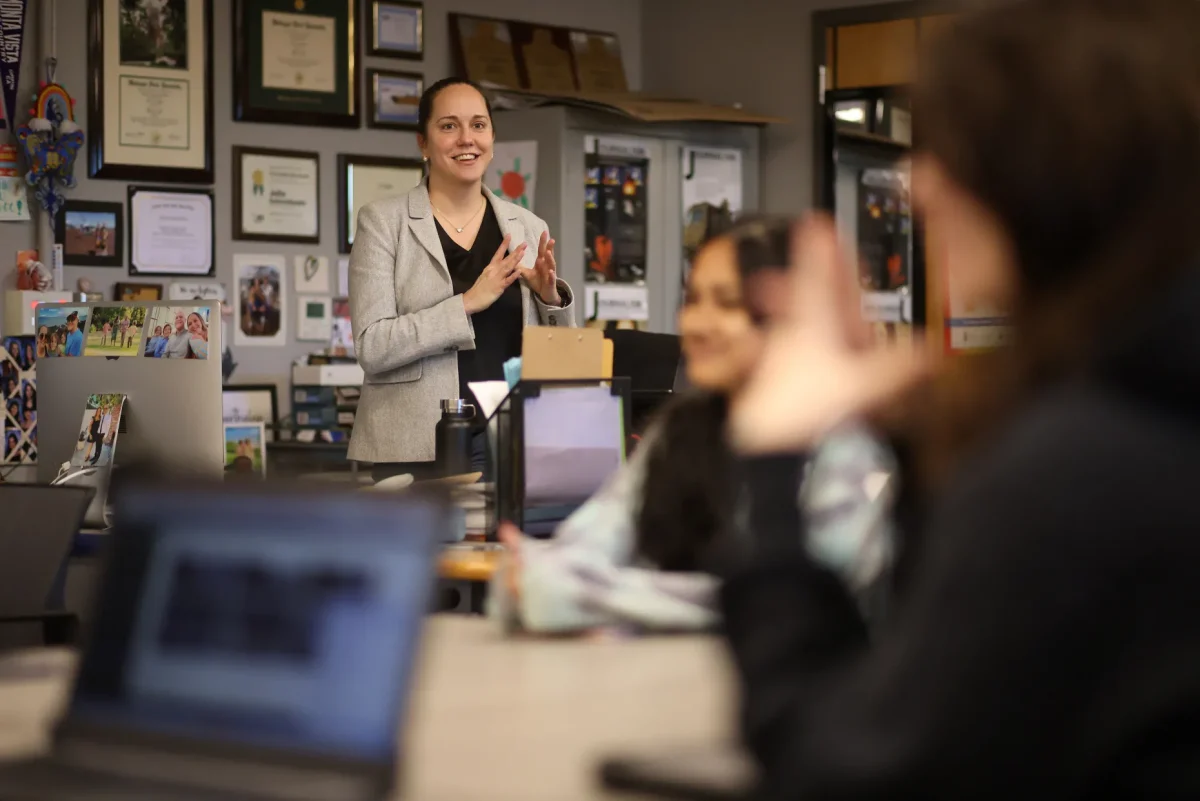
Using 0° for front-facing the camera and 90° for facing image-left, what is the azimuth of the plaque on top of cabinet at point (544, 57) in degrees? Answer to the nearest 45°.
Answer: approximately 0°

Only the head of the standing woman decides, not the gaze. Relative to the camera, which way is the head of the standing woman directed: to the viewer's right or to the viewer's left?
to the viewer's right

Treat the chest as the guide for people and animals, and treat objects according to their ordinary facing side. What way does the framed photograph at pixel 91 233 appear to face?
toward the camera

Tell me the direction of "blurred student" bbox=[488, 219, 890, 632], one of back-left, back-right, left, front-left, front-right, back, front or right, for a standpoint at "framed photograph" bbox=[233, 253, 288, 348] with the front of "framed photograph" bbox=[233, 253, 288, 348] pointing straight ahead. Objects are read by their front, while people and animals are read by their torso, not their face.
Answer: front

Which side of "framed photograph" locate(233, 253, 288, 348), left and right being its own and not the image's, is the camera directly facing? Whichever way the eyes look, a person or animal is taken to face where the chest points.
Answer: front

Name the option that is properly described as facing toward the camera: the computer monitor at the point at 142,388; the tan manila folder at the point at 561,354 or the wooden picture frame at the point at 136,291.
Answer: the wooden picture frame

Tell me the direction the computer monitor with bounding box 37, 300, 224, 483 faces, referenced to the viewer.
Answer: facing away from the viewer

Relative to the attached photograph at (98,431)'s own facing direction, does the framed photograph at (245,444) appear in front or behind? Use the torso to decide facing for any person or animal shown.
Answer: behind

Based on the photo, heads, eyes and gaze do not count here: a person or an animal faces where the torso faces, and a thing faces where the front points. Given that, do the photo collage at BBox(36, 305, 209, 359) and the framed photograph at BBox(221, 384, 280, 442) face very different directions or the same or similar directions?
same or similar directions

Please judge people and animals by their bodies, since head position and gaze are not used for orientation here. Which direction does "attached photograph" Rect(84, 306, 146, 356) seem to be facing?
toward the camera

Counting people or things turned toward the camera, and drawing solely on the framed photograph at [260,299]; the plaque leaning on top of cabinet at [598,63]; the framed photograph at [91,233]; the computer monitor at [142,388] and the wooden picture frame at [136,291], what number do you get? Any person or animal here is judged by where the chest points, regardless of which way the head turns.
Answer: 4

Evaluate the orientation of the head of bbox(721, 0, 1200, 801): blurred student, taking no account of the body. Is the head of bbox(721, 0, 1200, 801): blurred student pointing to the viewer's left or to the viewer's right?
to the viewer's left

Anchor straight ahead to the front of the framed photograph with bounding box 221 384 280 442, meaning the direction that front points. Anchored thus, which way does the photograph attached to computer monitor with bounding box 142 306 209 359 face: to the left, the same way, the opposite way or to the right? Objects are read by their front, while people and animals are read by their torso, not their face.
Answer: the same way

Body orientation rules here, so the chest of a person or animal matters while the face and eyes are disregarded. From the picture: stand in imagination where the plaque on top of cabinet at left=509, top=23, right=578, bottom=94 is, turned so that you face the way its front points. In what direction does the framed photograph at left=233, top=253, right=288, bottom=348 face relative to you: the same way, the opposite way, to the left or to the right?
the same way

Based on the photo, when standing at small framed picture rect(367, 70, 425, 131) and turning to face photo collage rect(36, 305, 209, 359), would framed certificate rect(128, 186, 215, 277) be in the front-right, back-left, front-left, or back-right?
front-right

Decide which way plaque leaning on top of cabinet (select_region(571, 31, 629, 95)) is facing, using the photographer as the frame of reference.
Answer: facing the viewer
